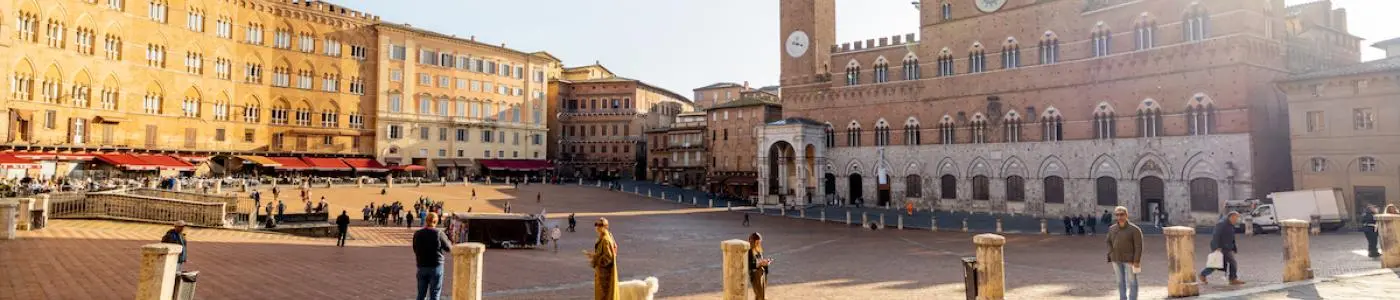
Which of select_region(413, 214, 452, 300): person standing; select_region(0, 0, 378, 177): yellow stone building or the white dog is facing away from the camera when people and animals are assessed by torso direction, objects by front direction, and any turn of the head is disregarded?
the person standing

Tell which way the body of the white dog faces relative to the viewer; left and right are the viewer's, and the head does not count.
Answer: facing to the right of the viewer

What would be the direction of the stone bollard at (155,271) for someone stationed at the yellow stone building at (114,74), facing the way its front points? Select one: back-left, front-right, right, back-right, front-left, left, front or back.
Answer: front-right

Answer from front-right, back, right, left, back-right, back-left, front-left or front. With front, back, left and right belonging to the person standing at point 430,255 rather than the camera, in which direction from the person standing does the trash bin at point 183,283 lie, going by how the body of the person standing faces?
left

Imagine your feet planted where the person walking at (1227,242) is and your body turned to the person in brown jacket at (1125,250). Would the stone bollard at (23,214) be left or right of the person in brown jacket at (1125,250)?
right

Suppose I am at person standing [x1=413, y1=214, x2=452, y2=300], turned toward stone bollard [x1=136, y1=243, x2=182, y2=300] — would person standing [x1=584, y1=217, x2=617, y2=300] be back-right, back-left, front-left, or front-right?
back-left

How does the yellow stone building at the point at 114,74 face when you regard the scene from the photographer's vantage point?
facing the viewer and to the right of the viewer

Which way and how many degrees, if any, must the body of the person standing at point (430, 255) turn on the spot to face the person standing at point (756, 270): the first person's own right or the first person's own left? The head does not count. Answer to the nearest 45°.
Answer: approximately 90° to the first person's own right

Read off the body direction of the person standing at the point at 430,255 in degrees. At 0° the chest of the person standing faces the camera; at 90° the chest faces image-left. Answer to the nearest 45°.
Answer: approximately 180°

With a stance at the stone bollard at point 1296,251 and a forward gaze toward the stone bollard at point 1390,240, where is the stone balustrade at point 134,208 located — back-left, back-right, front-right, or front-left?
back-left

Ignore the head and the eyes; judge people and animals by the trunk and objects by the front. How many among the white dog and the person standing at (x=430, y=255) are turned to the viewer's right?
1

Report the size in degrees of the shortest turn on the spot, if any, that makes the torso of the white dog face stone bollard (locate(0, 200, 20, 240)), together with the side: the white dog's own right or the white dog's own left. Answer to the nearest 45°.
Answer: approximately 135° to the white dog's own left
